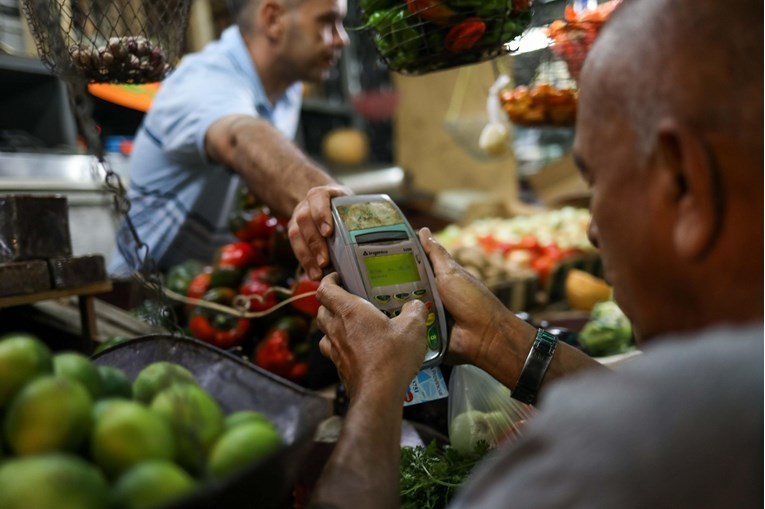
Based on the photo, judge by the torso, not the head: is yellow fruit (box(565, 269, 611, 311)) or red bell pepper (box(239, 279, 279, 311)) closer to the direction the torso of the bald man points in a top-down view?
the red bell pepper

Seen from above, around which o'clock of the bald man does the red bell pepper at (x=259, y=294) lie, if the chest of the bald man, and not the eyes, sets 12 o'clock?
The red bell pepper is roughly at 12 o'clock from the bald man.

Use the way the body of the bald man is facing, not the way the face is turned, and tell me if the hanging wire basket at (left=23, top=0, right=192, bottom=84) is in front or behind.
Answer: in front

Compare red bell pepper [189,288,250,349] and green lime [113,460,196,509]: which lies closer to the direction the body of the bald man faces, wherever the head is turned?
the red bell pepper

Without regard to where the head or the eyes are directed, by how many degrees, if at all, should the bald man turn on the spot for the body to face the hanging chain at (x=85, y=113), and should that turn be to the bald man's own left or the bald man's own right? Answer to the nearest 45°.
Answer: approximately 45° to the bald man's own left

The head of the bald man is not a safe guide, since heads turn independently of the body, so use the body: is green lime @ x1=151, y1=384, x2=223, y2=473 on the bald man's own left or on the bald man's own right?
on the bald man's own left

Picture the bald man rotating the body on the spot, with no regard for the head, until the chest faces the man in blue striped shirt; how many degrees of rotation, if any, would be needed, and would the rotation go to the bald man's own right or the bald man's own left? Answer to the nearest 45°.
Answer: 0° — they already face them

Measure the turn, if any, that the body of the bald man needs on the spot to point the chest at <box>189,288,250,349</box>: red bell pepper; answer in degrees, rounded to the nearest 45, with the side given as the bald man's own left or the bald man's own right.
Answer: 0° — they already face it

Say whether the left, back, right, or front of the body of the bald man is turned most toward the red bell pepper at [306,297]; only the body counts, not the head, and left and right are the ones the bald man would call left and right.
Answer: front

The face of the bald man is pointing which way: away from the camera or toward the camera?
away from the camera

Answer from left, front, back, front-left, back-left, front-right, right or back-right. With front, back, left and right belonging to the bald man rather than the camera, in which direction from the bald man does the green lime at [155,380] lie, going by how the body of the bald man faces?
front-left

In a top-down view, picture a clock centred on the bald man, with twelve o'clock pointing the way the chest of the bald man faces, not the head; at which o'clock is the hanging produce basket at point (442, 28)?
The hanging produce basket is roughly at 1 o'clock from the bald man.

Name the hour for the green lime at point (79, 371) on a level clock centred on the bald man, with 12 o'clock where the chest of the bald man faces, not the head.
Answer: The green lime is roughly at 10 o'clock from the bald man.

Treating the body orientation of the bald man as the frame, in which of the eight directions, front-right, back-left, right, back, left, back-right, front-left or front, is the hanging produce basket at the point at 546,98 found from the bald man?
front-right

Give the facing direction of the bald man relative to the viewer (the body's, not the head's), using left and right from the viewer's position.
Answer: facing away from the viewer and to the left of the viewer

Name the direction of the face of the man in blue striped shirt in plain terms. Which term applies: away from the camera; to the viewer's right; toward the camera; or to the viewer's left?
to the viewer's right

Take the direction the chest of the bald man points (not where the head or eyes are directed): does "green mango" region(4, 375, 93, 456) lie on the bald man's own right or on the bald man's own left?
on the bald man's own left
